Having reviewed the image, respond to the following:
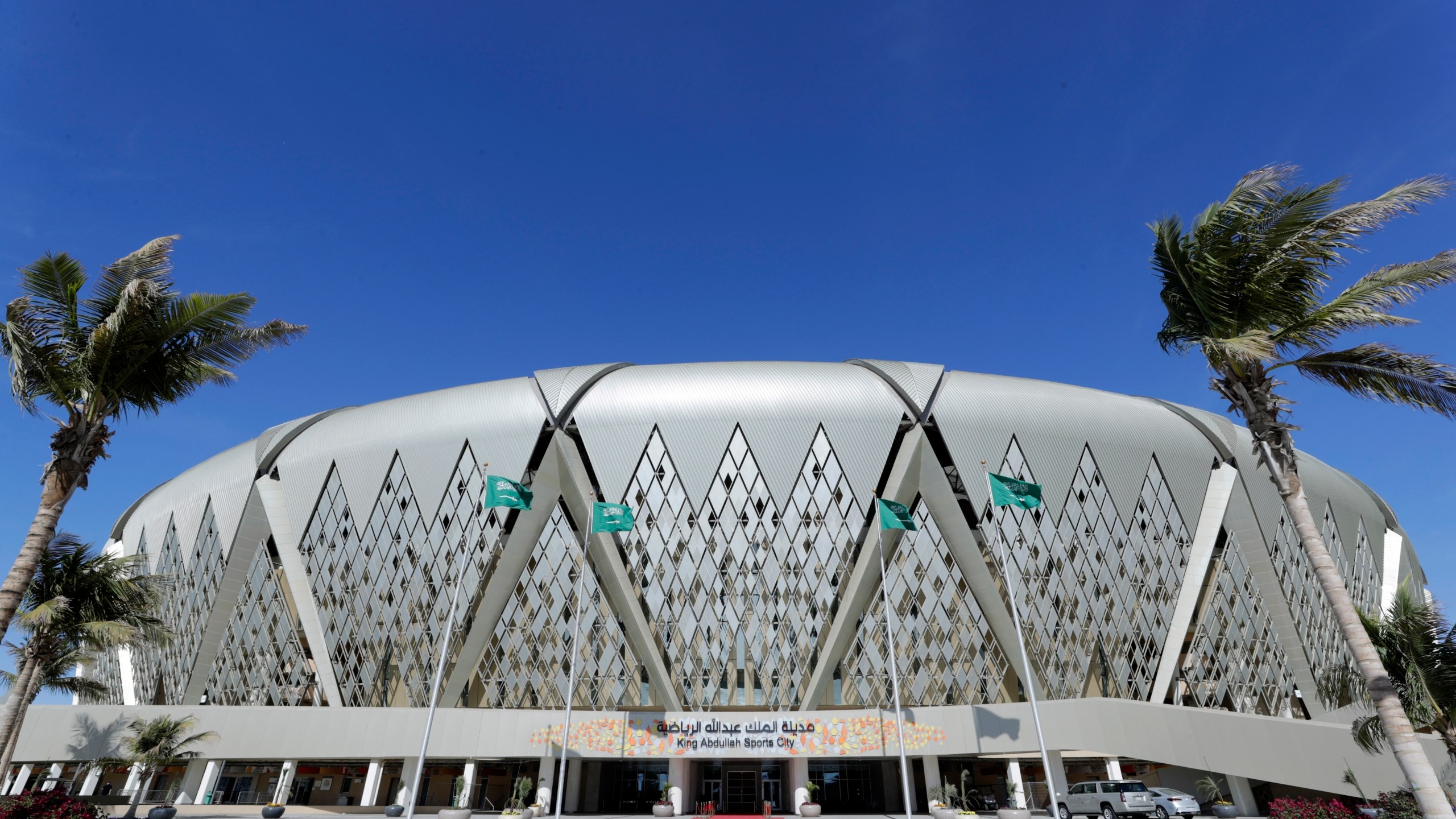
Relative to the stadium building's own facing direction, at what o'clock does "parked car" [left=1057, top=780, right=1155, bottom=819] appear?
The parked car is roughly at 10 o'clock from the stadium building.

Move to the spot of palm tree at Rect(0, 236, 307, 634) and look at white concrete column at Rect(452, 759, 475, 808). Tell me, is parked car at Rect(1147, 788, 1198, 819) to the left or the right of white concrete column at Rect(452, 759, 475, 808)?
right

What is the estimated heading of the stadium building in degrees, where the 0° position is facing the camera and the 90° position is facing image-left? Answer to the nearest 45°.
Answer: approximately 0°

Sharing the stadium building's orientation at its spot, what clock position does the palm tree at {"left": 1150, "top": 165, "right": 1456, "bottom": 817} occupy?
The palm tree is roughly at 11 o'clock from the stadium building.

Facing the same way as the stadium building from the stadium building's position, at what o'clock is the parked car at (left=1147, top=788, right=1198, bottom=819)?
The parked car is roughly at 10 o'clock from the stadium building.

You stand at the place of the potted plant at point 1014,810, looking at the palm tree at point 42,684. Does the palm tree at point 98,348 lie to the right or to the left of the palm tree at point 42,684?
left

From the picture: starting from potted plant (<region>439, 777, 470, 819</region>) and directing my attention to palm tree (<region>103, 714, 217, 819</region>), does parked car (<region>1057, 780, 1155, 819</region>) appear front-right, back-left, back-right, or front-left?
back-left

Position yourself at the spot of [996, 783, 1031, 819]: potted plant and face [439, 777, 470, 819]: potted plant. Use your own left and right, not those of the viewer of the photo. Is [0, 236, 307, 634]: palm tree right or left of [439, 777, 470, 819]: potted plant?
left
